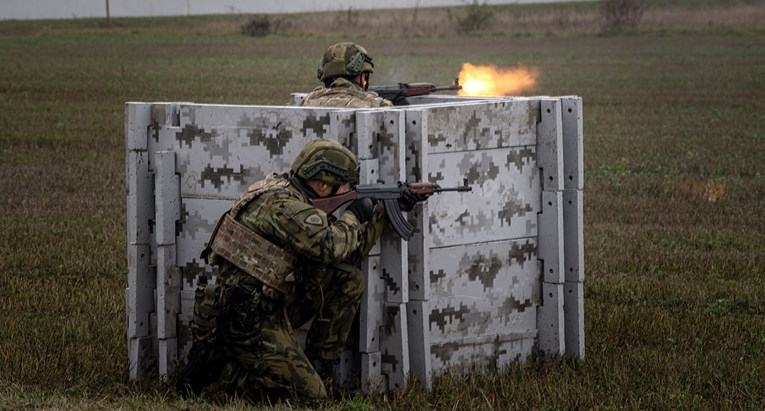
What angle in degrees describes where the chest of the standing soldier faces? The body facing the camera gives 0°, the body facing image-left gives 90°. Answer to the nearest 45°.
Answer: approximately 225°
